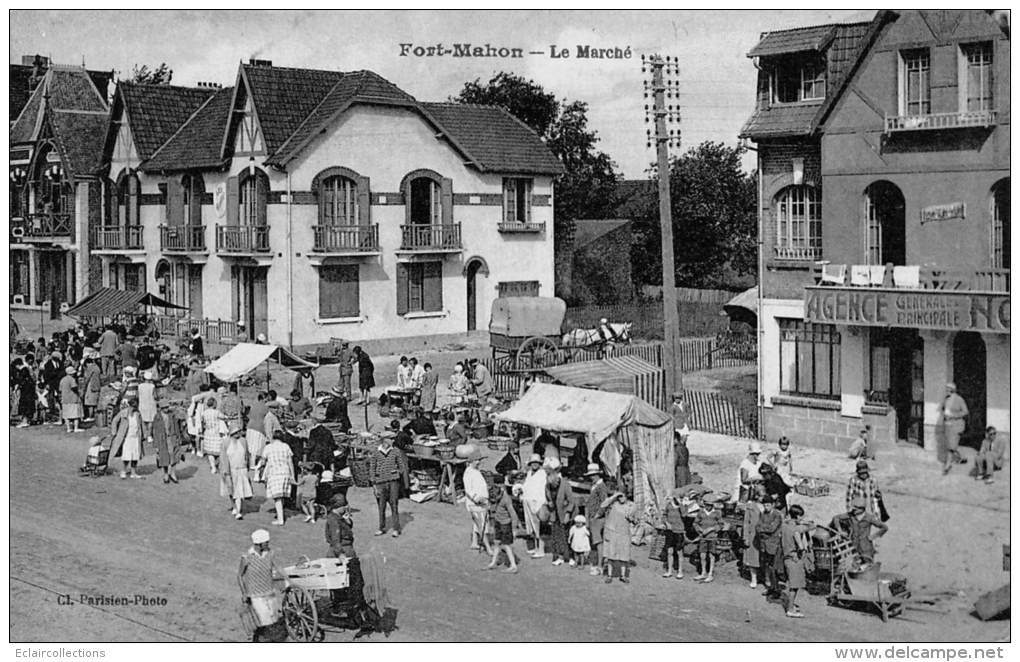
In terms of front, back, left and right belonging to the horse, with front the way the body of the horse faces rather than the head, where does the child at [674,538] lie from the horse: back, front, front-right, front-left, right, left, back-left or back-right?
right

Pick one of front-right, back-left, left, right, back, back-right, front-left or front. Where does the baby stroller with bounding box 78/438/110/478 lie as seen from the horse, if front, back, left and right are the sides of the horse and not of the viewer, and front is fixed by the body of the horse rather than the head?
back-right

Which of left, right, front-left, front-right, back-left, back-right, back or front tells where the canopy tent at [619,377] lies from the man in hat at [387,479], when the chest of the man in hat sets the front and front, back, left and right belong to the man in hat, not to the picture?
back-left

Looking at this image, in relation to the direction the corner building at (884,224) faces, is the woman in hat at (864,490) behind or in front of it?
in front

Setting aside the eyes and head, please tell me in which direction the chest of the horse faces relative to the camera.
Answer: to the viewer's right

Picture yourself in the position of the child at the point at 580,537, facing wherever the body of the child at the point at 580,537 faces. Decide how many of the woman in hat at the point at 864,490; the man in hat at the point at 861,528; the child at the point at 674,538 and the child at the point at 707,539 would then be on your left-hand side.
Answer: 4

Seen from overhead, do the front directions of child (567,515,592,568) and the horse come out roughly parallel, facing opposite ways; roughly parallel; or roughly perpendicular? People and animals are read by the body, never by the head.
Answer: roughly perpendicular

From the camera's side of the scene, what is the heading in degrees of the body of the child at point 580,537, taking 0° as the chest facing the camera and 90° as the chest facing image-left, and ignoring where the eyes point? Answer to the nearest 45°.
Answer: approximately 0°

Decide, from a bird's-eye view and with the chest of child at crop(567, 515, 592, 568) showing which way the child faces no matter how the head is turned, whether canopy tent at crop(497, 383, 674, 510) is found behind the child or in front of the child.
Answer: behind

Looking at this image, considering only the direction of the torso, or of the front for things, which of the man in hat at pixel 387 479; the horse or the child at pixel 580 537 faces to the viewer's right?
the horse

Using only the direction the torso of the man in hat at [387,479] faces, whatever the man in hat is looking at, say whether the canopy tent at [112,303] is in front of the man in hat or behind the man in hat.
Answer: behind

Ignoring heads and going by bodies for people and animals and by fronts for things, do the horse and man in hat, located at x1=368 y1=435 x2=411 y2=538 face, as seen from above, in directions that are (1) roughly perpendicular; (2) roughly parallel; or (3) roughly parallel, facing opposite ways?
roughly perpendicular

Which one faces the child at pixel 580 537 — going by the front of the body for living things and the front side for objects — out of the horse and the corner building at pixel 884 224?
the corner building

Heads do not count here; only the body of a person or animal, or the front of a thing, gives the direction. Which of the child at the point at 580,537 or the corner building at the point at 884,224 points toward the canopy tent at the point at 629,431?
the corner building
